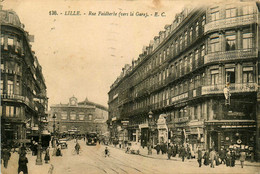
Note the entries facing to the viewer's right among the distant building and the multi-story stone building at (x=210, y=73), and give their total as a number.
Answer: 0

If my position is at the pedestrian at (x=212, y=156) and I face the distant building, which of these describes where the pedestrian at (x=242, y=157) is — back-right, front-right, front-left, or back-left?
back-right

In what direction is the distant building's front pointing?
toward the camera
